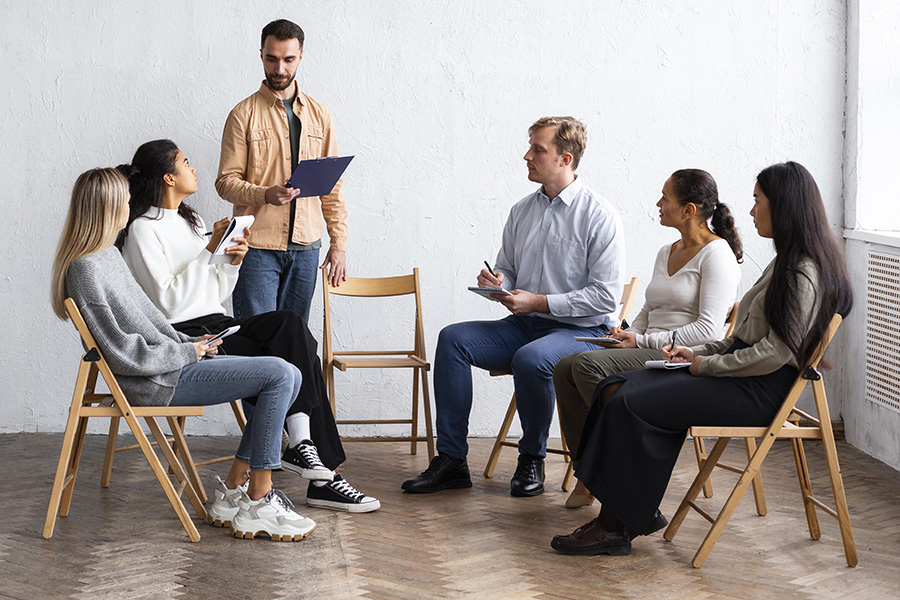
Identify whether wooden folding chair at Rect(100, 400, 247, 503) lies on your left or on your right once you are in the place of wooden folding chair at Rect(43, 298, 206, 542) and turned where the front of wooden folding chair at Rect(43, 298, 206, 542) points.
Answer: on your left

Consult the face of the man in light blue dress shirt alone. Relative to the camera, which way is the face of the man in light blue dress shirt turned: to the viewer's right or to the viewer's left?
to the viewer's left

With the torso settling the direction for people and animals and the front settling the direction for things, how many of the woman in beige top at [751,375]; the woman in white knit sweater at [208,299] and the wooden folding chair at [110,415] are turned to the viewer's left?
1

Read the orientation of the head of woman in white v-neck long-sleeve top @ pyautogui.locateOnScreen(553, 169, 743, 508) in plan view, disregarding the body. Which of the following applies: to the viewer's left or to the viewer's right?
to the viewer's left

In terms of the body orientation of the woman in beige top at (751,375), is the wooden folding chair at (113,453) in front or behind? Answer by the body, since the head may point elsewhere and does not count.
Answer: in front

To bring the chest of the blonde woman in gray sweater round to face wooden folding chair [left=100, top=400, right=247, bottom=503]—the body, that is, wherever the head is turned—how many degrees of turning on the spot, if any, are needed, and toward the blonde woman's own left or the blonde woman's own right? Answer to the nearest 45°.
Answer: approximately 90° to the blonde woman's own left

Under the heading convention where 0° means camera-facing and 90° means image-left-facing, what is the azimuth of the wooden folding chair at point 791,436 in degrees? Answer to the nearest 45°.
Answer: approximately 90°

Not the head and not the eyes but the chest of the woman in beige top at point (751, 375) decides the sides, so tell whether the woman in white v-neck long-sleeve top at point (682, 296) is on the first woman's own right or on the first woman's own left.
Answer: on the first woman's own right

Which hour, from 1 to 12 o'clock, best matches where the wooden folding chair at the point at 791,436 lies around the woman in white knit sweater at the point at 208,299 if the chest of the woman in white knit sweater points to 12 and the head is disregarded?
The wooden folding chair is roughly at 1 o'clock from the woman in white knit sweater.

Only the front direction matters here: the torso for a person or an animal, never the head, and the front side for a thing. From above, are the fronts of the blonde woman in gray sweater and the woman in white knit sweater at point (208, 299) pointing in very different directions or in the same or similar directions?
same or similar directions

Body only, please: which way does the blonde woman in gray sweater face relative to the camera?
to the viewer's right

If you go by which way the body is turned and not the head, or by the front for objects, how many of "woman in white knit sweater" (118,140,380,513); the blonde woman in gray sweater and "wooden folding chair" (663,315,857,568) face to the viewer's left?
1

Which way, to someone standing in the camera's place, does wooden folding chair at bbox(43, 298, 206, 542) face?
facing to the right of the viewer
